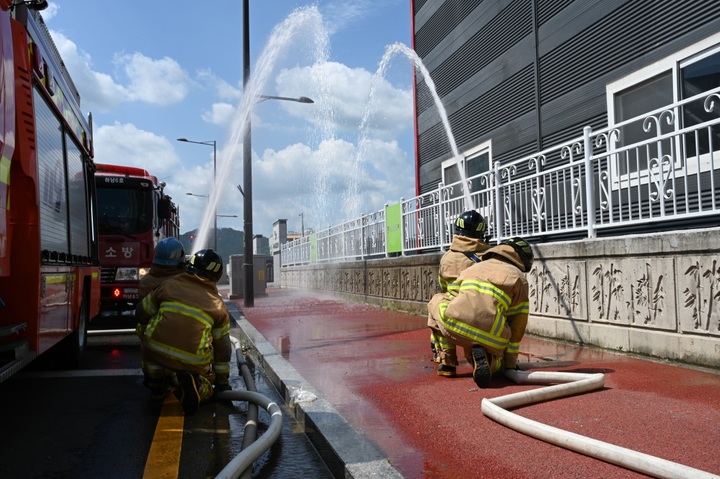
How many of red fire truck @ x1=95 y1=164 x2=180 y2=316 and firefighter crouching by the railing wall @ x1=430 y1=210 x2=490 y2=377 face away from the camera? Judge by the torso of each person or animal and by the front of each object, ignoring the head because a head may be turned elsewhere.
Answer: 1

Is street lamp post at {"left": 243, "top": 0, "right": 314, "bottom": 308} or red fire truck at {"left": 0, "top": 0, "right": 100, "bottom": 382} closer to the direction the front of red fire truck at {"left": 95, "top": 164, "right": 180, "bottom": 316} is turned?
the red fire truck

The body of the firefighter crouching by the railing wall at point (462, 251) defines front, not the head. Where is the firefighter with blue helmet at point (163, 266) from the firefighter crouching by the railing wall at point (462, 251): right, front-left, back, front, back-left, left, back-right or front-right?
left

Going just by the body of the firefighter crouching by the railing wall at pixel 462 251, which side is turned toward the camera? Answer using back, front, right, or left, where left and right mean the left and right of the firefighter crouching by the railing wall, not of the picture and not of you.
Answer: back

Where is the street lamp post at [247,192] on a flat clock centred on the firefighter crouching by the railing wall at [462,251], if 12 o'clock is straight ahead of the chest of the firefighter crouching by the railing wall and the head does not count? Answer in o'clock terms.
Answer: The street lamp post is roughly at 11 o'clock from the firefighter crouching by the railing wall.

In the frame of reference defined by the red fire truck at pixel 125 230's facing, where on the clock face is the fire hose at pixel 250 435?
The fire hose is roughly at 12 o'clock from the red fire truck.

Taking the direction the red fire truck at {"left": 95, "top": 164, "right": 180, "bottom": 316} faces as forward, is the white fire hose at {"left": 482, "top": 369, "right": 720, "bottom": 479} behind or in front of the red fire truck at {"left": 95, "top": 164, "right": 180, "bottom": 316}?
in front

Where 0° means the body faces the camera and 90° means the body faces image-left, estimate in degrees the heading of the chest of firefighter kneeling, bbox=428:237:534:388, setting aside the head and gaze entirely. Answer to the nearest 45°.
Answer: approximately 225°

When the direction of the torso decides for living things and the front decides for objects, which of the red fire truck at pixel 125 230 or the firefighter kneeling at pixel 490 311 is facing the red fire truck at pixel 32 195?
the red fire truck at pixel 125 230

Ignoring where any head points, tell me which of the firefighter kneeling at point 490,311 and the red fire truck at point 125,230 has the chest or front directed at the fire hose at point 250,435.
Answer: the red fire truck

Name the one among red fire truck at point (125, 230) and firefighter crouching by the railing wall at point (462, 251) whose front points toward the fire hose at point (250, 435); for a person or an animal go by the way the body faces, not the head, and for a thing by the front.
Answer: the red fire truck

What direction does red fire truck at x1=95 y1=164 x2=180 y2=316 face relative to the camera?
toward the camera

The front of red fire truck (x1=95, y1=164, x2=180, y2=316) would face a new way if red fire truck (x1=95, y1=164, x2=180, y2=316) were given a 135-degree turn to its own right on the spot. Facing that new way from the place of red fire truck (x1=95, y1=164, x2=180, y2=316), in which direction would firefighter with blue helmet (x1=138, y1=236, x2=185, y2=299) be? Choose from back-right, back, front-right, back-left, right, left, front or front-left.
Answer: back-left

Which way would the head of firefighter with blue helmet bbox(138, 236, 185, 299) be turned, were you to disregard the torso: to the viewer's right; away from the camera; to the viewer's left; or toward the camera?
away from the camera
